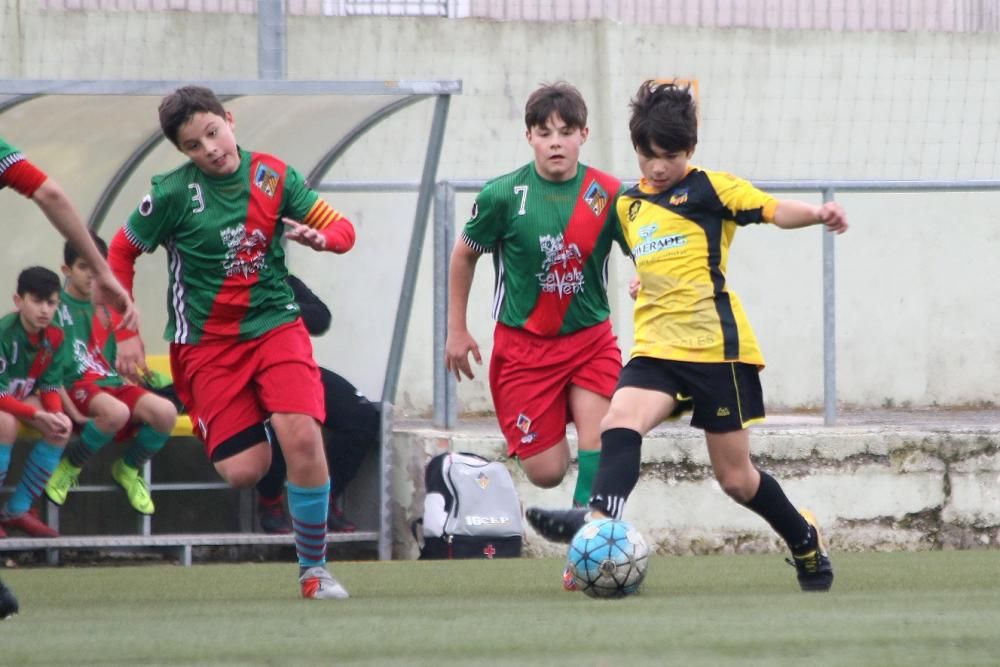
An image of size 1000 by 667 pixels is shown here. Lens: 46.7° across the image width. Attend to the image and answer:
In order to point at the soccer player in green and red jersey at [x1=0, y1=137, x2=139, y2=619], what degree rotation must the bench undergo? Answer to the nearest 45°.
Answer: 0° — it already faces them

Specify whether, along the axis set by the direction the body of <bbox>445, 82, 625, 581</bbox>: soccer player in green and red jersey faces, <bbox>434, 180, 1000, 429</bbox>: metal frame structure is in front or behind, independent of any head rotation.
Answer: behind
